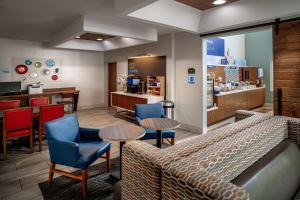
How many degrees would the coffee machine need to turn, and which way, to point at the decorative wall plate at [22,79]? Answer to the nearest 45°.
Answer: approximately 45° to its right

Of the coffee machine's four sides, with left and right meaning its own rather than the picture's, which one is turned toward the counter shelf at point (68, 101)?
right

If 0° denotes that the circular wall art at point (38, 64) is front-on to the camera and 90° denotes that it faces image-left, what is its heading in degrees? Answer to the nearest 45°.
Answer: approximately 0°

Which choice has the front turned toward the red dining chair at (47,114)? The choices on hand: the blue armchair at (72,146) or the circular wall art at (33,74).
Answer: the circular wall art

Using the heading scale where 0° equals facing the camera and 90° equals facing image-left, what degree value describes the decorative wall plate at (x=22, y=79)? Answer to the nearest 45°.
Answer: approximately 0°

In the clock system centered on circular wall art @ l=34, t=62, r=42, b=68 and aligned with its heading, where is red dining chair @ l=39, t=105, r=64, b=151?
The red dining chair is roughly at 12 o'clock from the circular wall art.
